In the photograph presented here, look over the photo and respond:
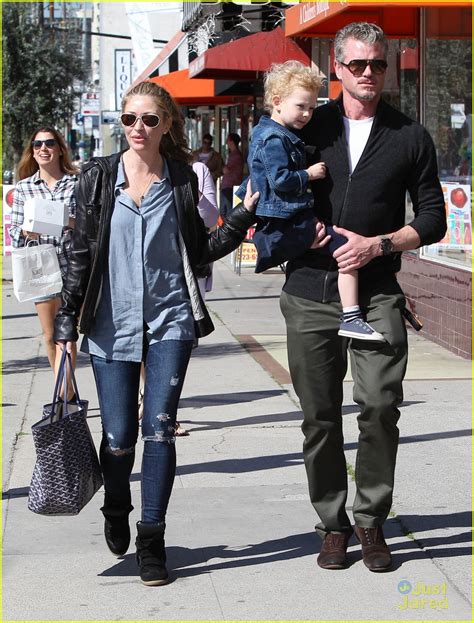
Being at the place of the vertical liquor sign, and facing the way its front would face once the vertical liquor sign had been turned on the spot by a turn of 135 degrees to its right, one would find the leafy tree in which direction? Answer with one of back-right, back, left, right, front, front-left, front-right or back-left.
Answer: left

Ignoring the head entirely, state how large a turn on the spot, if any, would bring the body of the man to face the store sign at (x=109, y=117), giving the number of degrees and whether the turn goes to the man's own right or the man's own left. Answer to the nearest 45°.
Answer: approximately 180°

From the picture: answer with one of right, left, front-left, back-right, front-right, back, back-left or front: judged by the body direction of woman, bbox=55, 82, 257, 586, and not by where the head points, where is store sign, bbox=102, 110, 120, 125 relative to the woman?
back

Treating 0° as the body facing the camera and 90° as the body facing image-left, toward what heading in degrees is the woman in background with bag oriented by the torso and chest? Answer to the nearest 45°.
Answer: approximately 0°

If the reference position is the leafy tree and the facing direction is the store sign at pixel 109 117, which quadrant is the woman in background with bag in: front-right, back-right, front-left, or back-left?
back-right

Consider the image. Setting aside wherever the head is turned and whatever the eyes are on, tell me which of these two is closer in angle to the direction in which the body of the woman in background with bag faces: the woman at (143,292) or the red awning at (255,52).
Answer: the woman

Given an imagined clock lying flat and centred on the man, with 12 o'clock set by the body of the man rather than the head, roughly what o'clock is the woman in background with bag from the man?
The woman in background with bag is roughly at 5 o'clock from the man.
